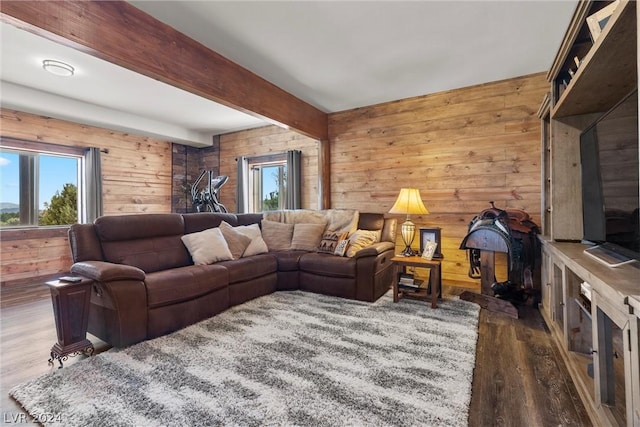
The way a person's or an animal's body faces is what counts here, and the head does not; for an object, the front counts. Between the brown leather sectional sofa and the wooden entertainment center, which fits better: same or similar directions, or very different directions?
very different directions

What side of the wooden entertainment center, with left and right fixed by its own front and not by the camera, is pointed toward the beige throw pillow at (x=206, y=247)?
front

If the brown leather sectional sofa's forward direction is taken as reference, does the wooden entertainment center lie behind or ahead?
ahead

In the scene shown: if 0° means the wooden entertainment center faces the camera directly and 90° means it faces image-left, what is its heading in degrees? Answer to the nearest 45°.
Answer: approximately 90°

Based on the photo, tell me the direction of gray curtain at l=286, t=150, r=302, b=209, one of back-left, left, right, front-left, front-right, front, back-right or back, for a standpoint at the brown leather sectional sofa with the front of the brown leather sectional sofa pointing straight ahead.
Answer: left

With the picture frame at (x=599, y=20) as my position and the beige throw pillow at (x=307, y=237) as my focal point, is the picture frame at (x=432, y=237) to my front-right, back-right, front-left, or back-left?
front-right

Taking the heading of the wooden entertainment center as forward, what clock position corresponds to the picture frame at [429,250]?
The picture frame is roughly at 1 o'clock from the wooden entertainment center.

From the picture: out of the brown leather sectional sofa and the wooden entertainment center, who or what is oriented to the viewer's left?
the wooden entertainment center

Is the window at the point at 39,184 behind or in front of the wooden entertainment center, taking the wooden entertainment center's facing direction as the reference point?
in front

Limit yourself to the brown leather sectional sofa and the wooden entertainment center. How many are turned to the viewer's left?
1

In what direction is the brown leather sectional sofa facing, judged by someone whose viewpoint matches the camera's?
facing the viewer and to the right of the viewer
